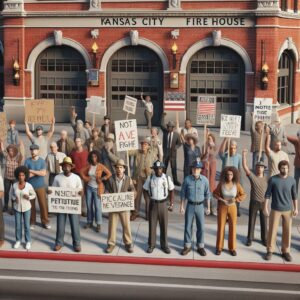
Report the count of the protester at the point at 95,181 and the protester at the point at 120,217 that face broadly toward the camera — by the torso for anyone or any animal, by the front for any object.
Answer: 2

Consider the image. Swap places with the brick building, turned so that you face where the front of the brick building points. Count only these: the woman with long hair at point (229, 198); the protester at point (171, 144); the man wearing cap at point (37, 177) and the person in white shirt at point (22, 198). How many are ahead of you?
4

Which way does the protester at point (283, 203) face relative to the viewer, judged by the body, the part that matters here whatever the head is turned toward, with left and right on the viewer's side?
facing the viewer

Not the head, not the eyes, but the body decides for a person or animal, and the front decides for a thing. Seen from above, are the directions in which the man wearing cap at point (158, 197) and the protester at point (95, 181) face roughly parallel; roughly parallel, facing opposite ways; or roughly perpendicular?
roughly parallel

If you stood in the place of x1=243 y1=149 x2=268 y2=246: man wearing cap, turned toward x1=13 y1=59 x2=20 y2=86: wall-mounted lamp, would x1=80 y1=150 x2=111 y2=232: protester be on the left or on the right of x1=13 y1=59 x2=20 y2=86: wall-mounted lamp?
left

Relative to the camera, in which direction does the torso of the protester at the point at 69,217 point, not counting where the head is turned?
toward the camera

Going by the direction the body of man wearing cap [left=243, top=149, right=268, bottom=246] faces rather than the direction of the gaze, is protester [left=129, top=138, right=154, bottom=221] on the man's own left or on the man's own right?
on the man's own right

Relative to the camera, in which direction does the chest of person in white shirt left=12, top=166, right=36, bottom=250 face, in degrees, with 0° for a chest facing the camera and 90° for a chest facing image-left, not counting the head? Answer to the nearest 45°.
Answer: approximately 0°

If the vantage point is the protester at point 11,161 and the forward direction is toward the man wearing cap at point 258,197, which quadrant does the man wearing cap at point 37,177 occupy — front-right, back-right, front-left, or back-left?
front-right

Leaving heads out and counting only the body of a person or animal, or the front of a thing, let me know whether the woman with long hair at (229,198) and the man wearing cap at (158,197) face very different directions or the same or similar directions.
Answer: same or similar directions

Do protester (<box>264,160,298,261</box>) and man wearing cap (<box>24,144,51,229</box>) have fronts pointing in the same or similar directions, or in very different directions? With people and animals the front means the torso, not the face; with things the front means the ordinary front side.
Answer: same or similar directions

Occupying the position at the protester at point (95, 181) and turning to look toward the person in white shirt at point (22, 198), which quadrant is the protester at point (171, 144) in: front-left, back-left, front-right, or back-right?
back-right

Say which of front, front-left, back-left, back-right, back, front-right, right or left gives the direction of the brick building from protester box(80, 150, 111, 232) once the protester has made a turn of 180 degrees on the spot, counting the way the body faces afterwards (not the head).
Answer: front

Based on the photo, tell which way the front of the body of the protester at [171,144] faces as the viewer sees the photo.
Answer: toward the camera

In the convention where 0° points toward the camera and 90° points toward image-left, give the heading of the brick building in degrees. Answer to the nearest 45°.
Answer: approximately 0°

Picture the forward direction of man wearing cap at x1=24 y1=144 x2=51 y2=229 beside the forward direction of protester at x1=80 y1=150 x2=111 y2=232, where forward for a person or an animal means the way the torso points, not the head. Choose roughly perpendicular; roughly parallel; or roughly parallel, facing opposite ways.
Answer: roughly parallel

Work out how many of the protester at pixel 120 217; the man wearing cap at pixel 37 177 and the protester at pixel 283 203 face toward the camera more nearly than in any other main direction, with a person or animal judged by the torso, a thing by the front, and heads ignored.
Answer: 3

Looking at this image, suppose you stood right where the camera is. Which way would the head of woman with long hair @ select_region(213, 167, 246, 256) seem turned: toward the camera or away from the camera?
toward the camera
